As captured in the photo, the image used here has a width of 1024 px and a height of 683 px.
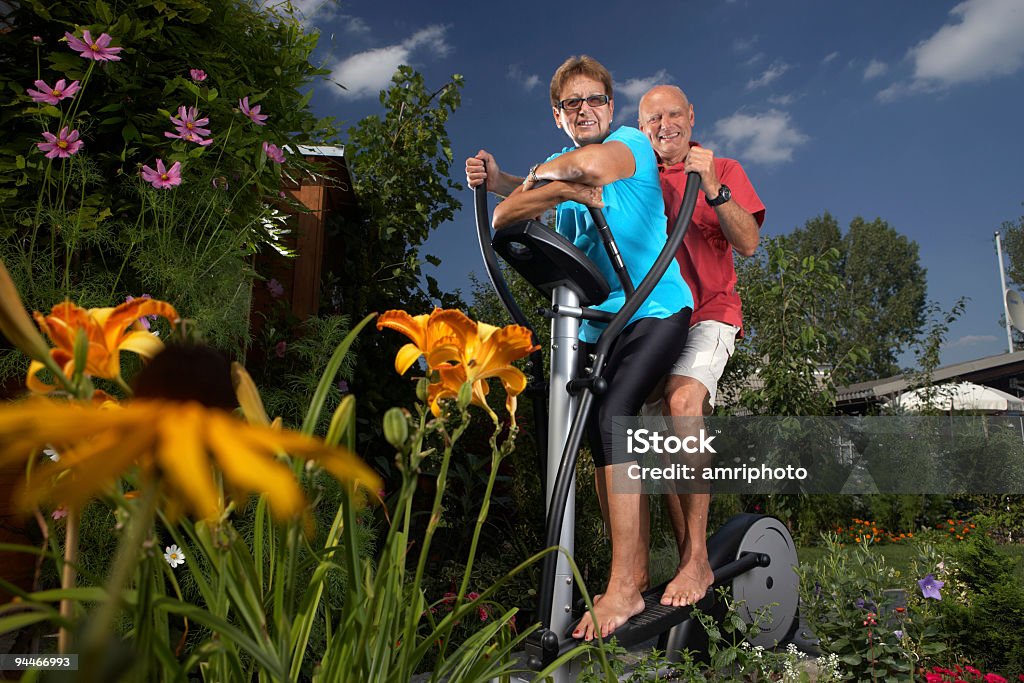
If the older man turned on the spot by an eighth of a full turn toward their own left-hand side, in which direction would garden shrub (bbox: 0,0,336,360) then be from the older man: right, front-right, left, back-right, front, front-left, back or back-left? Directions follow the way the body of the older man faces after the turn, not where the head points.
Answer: front-right

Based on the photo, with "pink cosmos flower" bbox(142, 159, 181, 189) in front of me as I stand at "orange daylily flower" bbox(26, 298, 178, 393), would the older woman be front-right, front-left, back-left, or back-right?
front-right

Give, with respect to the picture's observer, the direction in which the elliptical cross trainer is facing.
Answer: facing the viewer and to the left of the viewer

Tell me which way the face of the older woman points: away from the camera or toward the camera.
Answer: toward the camera

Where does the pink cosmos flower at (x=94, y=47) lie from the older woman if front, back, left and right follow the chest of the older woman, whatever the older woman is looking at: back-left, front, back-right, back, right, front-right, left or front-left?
front

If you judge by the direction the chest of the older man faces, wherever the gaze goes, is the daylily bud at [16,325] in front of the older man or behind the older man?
in front

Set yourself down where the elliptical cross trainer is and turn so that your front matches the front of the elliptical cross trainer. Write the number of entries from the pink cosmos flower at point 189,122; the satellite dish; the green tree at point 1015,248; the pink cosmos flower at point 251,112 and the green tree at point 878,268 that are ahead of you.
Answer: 2

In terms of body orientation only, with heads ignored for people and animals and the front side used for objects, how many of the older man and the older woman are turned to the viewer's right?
0
